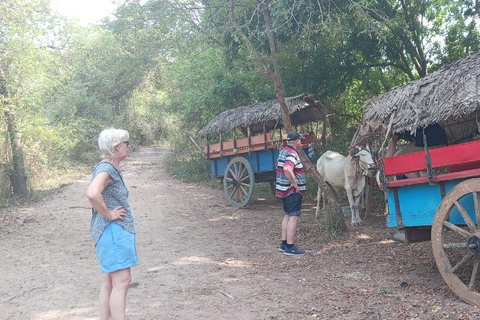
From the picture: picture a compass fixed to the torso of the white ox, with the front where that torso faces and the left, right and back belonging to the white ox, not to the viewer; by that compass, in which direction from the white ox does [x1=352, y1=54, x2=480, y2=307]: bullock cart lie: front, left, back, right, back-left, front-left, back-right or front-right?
front-right

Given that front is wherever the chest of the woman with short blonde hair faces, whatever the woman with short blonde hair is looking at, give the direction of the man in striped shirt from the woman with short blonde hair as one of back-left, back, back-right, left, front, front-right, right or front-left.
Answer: front-left

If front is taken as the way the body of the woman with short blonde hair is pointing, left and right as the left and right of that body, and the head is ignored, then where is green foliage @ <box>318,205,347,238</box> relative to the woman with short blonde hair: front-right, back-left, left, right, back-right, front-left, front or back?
front-left

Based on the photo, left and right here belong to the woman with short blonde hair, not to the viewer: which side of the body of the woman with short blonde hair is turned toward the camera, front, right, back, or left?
right

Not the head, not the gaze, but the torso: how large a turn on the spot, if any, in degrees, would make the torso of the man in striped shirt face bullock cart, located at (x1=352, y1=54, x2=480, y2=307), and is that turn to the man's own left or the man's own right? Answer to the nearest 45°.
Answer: approximately 45° to the man's own right

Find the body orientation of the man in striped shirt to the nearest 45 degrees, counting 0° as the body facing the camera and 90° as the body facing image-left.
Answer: approximately 270°

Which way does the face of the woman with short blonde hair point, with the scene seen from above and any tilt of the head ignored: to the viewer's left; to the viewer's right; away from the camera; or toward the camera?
to the viewer's right

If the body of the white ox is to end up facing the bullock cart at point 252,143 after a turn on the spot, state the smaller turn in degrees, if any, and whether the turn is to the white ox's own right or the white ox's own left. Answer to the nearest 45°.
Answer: approximately 180°

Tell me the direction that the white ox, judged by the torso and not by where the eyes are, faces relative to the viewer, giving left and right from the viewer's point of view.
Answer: facing the viewer and to the right of the viewer
